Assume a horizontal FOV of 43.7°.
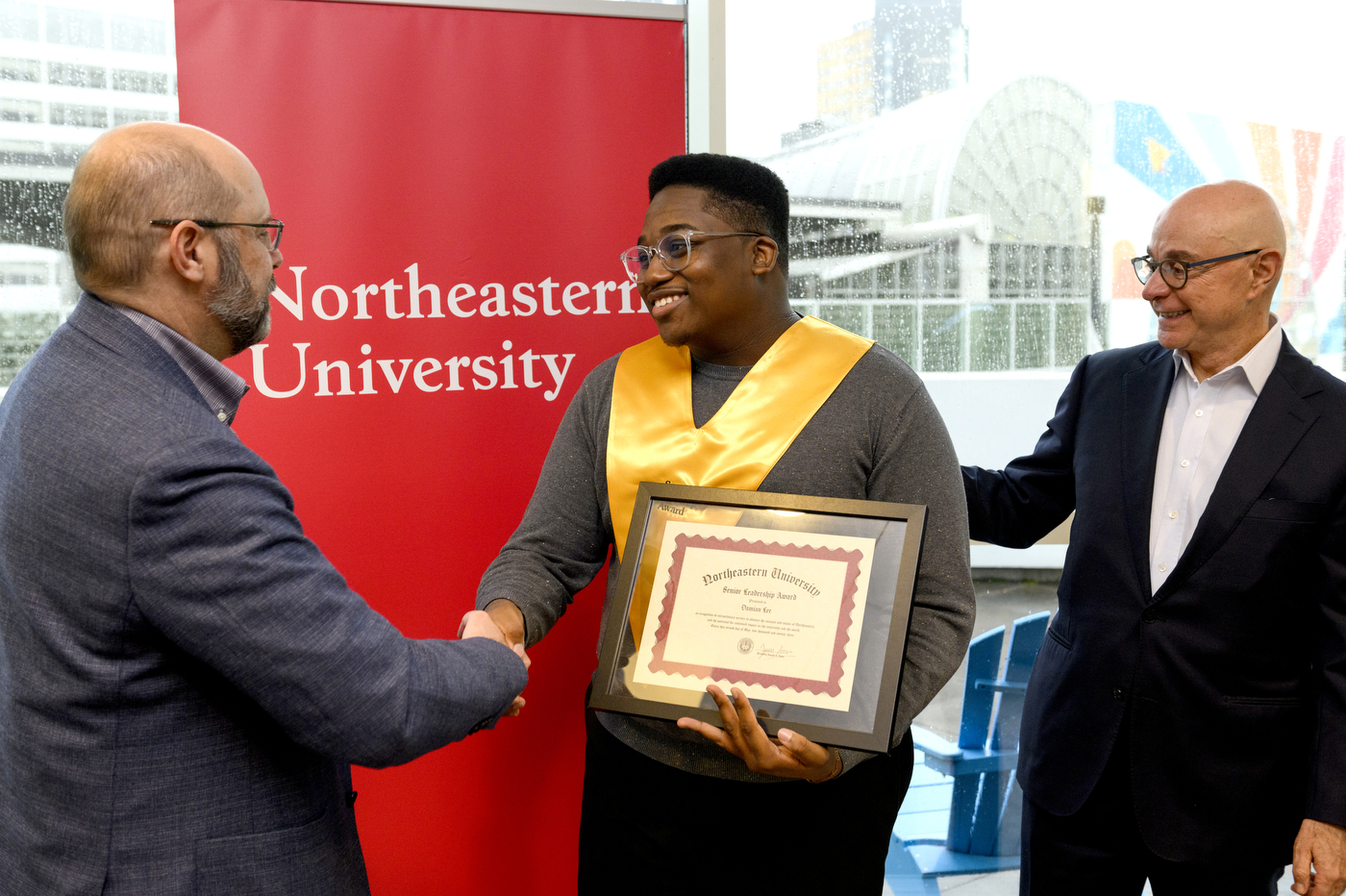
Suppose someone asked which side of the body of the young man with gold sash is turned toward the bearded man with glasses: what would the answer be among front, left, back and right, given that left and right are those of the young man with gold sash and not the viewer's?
front

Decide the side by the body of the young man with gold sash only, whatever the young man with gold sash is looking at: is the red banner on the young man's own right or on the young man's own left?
on the young man's own right

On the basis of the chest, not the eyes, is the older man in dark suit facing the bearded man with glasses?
yes

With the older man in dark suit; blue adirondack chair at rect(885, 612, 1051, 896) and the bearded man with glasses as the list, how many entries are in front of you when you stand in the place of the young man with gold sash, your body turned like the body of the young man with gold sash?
1

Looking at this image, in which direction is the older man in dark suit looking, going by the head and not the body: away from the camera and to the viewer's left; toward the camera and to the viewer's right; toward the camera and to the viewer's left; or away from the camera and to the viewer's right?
toward the camera and to the viewer's left

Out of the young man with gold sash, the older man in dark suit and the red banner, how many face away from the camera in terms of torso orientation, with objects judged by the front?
0

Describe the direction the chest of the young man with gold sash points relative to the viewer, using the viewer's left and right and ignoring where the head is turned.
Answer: facing the viewer and to the left of the viewer

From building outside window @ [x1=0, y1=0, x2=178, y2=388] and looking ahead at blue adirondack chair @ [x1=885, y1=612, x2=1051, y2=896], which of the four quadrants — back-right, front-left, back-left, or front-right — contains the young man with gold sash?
front-right

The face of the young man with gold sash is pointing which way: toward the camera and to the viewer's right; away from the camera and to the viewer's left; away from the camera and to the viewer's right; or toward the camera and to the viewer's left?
toward the camera and to the viewer's left

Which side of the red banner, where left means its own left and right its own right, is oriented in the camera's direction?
front

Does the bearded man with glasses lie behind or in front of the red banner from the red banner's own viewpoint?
in front

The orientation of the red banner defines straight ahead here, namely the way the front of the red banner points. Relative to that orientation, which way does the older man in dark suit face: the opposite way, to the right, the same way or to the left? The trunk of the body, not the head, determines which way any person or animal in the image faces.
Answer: to the right

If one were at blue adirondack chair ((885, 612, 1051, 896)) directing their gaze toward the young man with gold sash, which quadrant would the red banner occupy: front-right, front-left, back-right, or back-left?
front-right

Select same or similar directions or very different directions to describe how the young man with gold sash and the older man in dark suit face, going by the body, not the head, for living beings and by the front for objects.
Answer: same or similar directions
